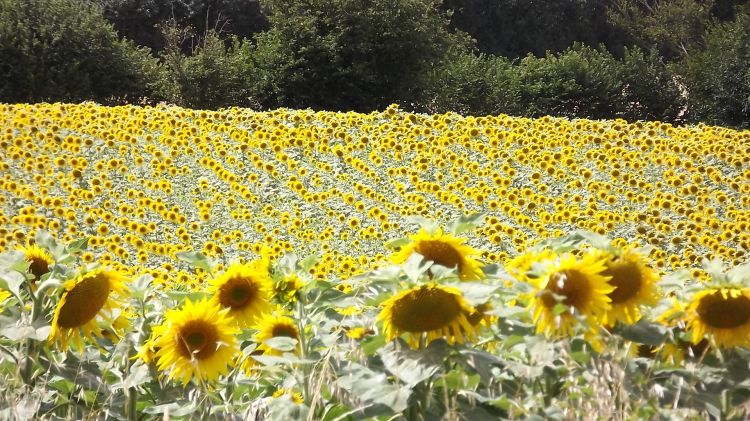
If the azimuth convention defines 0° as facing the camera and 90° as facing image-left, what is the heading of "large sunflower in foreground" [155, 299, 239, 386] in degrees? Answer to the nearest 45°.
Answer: approximately 0°

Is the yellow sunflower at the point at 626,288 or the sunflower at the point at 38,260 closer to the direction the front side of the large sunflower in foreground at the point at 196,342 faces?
the yellow sunflower

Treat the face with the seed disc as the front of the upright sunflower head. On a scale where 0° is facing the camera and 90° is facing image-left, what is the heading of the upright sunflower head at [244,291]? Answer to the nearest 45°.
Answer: approximately 0°

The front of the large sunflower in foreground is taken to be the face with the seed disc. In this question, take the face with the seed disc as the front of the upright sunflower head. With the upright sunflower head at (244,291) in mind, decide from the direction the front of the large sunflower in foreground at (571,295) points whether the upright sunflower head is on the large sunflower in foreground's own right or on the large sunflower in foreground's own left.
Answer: on the large sunflower in foreground's own right

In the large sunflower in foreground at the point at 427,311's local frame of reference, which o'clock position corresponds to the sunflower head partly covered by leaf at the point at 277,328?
The sunflower head partly covered by leaf is roughly at 4 o'clock from the large sunflower in foreground.
